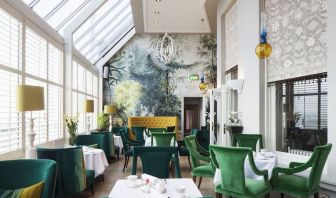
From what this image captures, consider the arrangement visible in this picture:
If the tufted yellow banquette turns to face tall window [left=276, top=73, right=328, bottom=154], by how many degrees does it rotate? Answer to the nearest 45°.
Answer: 0° — it already faces it

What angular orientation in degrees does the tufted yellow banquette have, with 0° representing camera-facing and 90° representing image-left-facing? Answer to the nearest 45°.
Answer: approximately 0°

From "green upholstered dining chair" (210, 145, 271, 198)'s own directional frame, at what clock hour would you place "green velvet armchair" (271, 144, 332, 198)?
The green velvet armchair is roughly at 1 o'clock from the green upholstered dining chair.

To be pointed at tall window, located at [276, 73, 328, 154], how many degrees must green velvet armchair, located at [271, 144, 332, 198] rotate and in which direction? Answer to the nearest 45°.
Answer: approximately 45° to its right

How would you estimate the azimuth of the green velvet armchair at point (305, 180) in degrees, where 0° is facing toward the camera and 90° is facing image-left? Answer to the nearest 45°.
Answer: approximately 135°

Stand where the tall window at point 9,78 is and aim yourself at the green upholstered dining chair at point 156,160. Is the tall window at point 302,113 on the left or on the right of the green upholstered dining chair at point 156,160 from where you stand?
left

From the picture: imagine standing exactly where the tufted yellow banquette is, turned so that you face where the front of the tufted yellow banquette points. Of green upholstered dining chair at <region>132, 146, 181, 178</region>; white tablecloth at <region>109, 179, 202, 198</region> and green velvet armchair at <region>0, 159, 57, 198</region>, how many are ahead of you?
3
